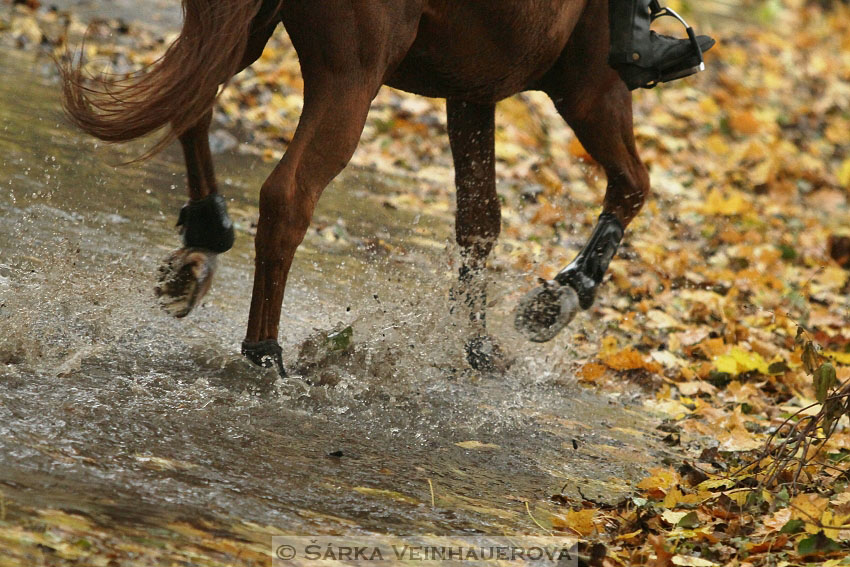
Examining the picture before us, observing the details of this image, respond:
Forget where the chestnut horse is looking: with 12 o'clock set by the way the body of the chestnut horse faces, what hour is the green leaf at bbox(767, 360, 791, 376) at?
The green leaf is roughly at 11 o'clock from the chestnut horse.

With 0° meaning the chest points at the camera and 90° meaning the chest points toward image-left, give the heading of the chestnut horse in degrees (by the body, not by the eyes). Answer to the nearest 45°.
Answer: approximately 270°

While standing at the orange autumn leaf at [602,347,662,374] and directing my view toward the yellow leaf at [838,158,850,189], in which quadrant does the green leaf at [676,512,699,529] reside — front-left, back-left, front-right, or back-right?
back-right

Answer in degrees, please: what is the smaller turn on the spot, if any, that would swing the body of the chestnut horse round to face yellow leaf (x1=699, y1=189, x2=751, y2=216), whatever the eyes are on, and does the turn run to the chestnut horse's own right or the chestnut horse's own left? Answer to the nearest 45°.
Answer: approximately 45° to the chestnut horse's own left
